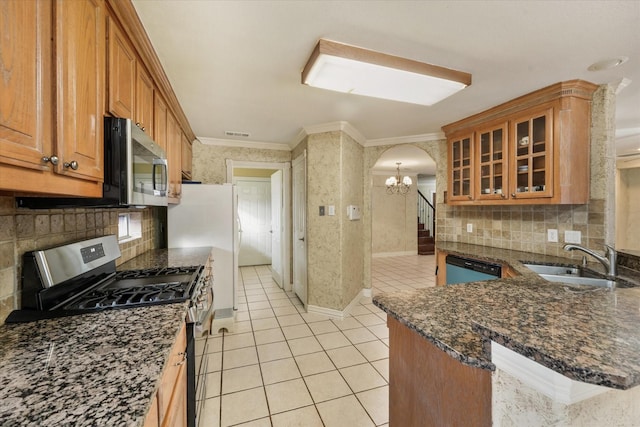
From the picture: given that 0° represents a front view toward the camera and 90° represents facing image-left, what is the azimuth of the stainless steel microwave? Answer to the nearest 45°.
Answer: approximately 270°

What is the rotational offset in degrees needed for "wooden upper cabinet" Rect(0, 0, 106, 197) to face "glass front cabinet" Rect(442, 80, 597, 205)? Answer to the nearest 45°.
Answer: approximately 45° to its left

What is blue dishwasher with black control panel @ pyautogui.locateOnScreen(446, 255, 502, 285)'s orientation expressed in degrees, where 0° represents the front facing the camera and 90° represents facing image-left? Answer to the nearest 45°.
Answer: approximately 45°

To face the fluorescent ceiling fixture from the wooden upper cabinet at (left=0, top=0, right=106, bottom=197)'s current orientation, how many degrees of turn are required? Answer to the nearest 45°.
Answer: approximately 45° to its left

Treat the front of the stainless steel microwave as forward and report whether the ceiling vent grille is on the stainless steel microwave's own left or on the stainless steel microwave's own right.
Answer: on the stainless steel microwave's own left

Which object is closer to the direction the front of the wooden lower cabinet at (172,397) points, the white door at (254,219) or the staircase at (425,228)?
the staircase

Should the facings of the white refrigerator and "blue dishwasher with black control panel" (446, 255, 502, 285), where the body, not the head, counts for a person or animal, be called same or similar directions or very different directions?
very different directions

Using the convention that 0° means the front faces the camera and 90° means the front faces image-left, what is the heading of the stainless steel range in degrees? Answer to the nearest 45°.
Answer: approximately 270°

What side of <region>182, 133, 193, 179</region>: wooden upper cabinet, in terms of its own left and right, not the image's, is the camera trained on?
right

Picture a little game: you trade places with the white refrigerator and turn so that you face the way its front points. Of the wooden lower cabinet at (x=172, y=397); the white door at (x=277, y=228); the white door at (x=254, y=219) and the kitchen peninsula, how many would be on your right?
2

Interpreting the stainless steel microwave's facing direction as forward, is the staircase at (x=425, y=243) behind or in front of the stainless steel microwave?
in front

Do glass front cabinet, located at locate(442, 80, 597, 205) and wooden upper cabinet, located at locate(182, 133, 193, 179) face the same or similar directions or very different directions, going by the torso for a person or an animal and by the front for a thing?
very different directions

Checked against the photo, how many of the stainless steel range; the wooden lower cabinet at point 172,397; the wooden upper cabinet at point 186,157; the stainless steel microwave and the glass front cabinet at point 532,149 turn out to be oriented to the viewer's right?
4

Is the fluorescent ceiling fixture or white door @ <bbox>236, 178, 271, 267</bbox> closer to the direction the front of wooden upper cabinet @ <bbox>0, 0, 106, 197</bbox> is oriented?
the fluorescent ceiling fixture

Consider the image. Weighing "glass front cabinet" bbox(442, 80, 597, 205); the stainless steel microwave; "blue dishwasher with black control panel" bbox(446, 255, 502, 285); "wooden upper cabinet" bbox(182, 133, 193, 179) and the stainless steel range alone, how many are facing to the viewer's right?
3

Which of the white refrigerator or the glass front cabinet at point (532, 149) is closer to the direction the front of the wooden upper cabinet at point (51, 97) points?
the glass front cabinet
